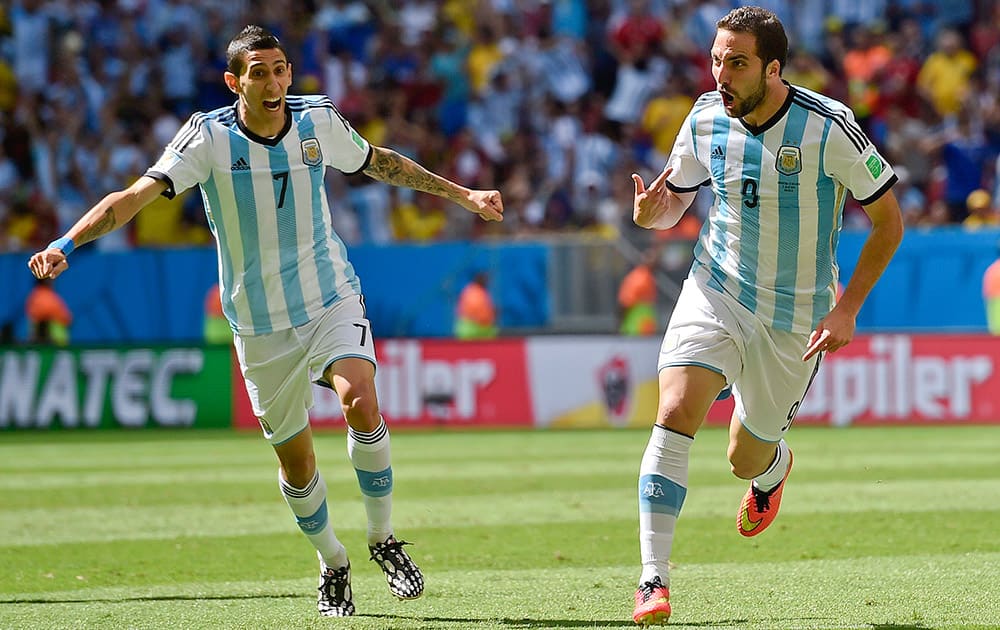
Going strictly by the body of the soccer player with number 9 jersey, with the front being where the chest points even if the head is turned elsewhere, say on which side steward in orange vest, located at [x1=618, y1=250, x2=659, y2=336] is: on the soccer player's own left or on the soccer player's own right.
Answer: on the soccer player's own right

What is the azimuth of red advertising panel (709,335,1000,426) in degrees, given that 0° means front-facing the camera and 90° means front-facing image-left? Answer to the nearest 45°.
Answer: approximately 0°

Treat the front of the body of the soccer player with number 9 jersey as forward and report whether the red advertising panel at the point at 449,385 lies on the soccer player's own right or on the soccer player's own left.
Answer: on the soccer player's own right

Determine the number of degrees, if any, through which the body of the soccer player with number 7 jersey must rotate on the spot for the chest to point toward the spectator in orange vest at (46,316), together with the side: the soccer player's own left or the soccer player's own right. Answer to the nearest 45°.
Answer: approximately 180°

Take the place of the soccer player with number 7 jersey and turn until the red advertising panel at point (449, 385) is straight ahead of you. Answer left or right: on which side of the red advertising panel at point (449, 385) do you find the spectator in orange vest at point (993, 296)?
right

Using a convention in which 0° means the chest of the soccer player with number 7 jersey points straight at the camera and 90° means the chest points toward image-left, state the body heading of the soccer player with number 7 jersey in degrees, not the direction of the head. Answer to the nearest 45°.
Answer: approximately 0°

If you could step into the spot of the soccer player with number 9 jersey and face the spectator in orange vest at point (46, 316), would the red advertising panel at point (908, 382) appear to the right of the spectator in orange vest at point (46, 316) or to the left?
right

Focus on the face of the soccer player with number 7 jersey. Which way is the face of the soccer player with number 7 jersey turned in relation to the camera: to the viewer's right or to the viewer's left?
to the viewer's right

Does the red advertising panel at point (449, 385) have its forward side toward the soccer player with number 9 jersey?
yes

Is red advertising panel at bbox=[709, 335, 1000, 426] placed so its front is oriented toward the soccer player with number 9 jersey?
yes

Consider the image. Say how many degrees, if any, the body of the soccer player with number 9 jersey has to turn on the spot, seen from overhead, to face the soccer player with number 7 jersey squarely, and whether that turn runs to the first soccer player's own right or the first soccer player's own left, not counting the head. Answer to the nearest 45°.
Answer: approximately 45° to the first soccer player's own right

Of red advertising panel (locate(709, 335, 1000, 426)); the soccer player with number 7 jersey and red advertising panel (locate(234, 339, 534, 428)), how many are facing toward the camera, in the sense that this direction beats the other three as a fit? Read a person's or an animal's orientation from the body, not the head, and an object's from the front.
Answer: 3

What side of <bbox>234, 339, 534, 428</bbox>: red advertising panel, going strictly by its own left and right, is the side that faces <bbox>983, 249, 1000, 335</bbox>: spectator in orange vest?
left
